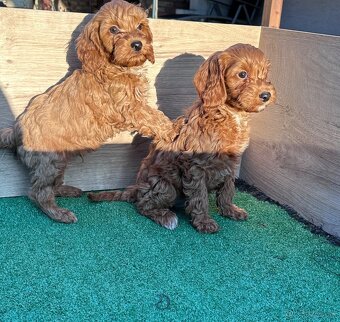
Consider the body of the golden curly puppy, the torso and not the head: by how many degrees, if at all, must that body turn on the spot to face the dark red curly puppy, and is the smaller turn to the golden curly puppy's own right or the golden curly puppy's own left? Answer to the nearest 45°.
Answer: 0° — it already faces it

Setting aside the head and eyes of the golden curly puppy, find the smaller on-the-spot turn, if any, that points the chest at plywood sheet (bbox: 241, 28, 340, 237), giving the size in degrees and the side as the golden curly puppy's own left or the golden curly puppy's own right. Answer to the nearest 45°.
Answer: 0° — it already faces it

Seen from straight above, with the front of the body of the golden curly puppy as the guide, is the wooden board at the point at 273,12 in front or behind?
in front

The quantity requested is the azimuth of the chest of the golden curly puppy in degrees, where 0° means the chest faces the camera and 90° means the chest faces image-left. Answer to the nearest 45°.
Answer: approximately 270°
